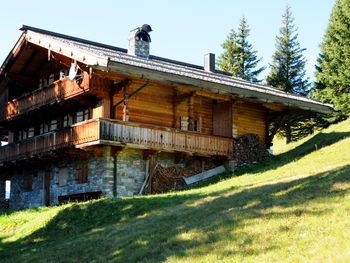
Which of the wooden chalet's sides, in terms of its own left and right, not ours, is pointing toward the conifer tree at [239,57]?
back

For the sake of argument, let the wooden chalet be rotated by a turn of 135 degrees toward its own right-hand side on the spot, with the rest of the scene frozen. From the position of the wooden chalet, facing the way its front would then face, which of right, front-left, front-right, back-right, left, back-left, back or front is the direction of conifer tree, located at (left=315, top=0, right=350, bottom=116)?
front-right

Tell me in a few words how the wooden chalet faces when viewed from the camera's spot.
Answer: facing the viewer and to the left of the viewer

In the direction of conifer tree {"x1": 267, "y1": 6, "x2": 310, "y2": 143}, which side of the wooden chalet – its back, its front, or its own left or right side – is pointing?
back

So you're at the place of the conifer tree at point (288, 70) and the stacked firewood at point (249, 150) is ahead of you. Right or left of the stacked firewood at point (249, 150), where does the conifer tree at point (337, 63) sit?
left
